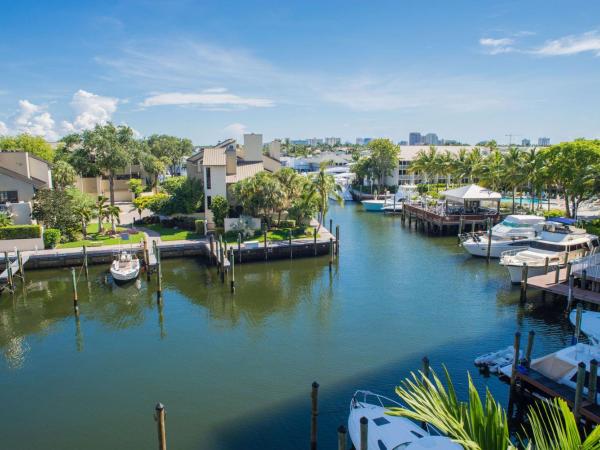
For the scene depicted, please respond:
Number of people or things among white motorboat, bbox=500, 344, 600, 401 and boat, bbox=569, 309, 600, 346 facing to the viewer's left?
2

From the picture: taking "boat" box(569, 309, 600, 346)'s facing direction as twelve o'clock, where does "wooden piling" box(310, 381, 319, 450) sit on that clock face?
The wooden piling is roughly at 10 o'clock from the boat.

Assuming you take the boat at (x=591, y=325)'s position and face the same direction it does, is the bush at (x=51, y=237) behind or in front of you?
in front

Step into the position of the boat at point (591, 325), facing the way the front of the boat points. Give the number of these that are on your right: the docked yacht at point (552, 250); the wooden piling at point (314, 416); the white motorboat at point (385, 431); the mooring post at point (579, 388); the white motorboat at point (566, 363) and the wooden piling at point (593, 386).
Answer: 1

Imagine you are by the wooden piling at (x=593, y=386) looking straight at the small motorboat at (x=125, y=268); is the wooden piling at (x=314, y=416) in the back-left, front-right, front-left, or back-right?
front-left

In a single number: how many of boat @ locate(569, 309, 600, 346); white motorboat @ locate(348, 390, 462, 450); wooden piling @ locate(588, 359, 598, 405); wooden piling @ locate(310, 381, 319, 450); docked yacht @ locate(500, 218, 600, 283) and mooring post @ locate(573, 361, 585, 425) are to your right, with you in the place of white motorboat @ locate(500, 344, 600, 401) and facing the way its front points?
2

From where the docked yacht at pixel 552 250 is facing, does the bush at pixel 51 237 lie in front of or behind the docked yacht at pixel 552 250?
in front

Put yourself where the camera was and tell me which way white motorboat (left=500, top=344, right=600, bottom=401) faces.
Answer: facing to the left of the viewer

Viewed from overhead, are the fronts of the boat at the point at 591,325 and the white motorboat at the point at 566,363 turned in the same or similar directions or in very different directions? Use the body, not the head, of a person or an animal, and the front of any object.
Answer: same or similar directions

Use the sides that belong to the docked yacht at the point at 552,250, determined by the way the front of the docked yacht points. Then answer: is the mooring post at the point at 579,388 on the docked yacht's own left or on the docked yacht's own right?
on the docked yacht's own left

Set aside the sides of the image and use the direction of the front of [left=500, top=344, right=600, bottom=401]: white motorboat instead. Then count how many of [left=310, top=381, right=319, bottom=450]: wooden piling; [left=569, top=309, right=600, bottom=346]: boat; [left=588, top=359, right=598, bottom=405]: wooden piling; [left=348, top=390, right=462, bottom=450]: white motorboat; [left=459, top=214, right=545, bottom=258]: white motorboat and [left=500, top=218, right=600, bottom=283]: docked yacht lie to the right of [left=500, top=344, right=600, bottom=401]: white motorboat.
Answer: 3

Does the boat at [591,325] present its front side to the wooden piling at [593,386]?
no

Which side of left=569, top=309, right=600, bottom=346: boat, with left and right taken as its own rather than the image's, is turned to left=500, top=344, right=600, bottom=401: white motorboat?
left

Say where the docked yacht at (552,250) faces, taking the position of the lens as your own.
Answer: facing the viewer and to the left of the viewer

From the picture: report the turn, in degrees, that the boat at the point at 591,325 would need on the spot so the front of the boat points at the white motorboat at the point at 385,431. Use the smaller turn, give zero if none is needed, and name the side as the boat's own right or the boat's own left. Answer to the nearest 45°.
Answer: approximately 45° to the boat's own left

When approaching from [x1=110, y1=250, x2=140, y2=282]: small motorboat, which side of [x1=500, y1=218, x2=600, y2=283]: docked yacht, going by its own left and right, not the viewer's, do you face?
front

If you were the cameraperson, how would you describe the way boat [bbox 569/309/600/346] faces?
facing to the left of the viewer

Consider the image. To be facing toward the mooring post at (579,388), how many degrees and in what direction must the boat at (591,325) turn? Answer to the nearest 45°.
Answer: approximately 90° to its left
